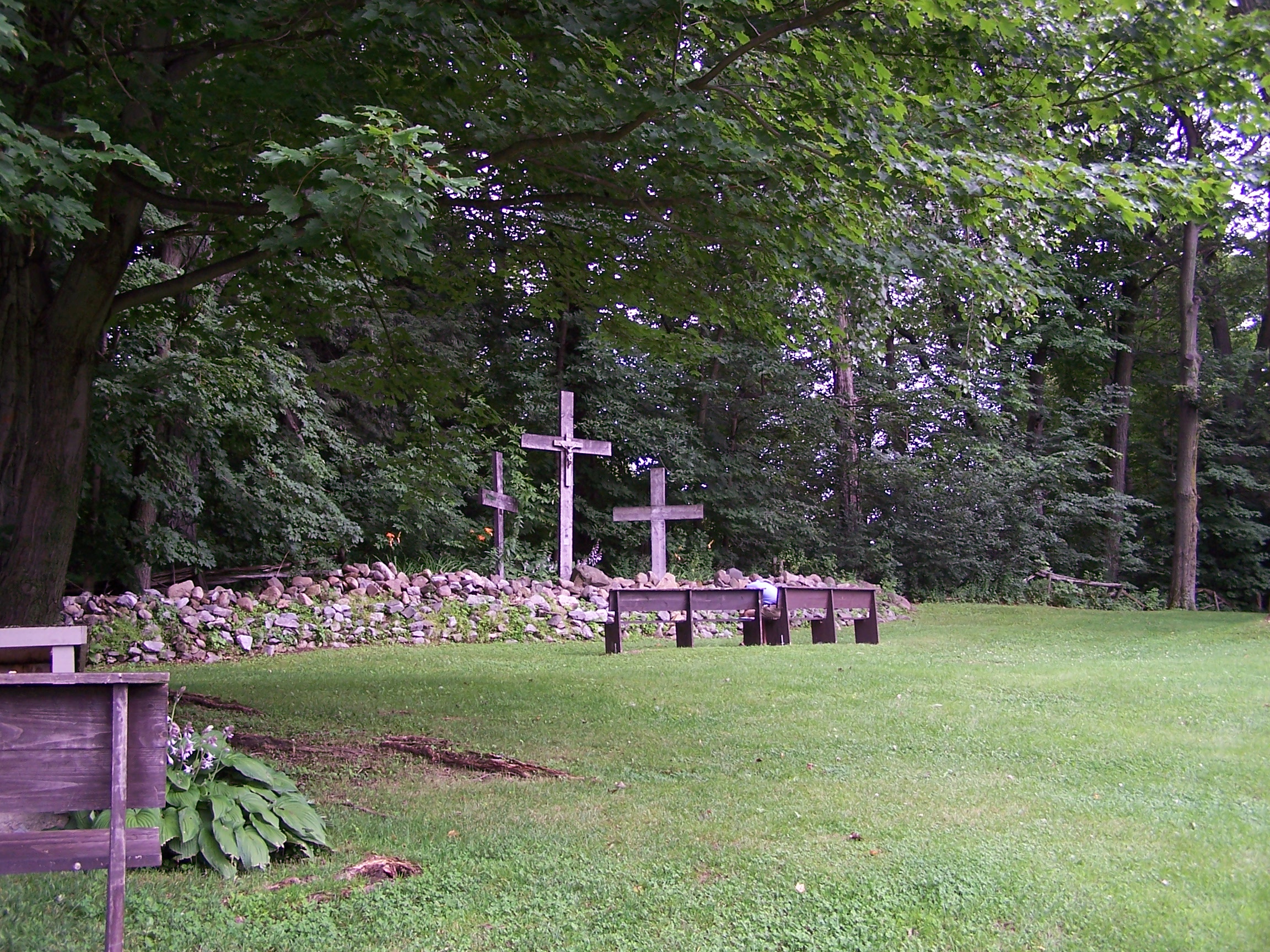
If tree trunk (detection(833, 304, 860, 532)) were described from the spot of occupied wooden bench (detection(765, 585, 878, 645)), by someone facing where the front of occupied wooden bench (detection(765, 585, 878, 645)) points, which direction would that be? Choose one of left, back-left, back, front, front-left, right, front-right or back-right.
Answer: front-right

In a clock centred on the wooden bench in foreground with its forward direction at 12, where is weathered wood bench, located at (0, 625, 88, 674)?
The weathered wood bench is roughly at 12 o'clock from the wooden bench in foreground.

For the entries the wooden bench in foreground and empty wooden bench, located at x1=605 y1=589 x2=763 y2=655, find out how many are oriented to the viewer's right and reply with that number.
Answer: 0

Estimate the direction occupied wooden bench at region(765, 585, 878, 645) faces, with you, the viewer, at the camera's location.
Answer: facing away from the viewer and to the left of the viewer

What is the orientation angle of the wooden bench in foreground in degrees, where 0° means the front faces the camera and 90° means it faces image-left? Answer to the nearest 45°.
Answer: approximately 180°

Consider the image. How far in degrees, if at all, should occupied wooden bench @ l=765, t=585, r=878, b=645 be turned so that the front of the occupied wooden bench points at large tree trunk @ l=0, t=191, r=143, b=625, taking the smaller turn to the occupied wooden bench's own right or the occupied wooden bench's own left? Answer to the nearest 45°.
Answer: approximately 90° to the occupied wooden bench's own left

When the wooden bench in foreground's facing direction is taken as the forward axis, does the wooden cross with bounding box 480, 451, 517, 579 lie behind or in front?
in front

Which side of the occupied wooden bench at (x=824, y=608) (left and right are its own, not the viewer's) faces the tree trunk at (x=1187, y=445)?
right

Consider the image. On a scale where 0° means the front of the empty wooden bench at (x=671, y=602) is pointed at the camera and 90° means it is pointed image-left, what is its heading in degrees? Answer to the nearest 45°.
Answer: approximately 135°

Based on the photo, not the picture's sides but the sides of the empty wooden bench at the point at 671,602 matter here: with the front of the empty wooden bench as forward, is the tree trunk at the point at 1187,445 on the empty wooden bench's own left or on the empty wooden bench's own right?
on the empty wooden bench's own right

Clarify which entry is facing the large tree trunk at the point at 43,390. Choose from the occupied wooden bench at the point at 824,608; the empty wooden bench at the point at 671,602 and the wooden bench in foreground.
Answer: the wooden bench in foreground

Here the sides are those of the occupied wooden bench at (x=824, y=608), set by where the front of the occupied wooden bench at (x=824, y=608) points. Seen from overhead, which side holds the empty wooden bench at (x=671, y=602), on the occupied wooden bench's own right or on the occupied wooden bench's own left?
on the occupied wooden bench's own left
